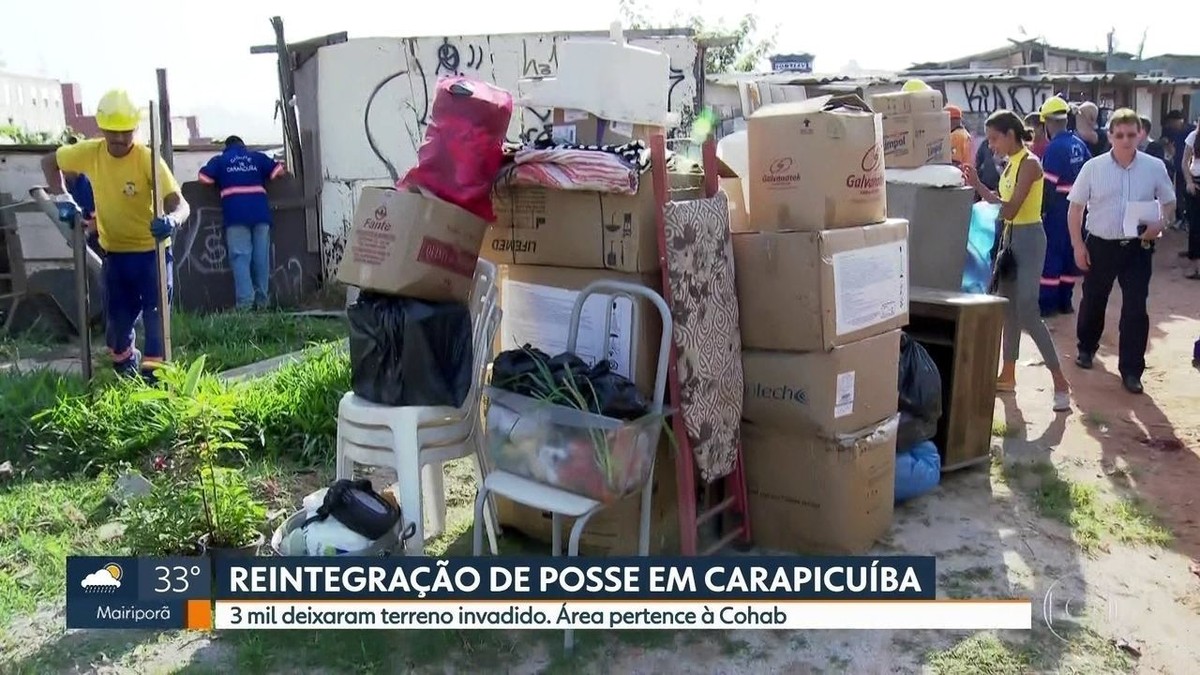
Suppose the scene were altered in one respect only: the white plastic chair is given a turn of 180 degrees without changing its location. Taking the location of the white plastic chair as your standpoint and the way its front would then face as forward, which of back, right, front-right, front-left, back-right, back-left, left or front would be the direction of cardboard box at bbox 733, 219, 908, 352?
front-right

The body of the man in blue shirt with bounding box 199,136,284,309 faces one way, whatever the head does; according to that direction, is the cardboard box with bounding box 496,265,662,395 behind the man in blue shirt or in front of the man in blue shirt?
behind

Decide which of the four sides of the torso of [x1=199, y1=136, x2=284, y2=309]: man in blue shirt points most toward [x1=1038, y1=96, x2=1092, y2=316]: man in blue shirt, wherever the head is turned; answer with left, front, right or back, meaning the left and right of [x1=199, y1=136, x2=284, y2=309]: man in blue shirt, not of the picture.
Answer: right

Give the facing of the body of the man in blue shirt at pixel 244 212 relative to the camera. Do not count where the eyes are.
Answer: away from the camera

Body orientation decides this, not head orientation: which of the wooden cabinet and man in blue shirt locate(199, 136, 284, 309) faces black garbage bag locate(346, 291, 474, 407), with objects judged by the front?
the wooden cabinet

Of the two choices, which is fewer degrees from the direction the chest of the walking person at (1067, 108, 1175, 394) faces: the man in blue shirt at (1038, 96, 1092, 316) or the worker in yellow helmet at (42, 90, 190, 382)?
the worker in yellow helmet
